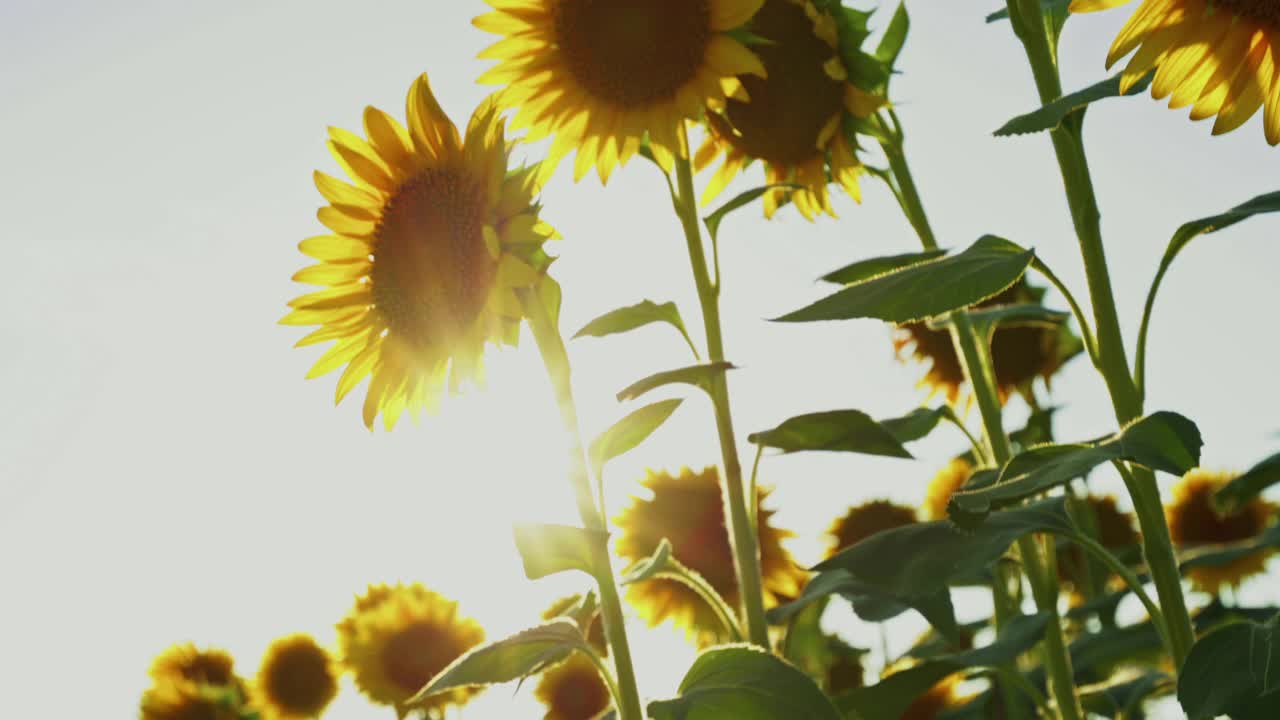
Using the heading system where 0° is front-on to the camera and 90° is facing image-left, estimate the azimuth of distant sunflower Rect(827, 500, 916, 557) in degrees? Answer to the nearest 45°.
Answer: approximately 0°

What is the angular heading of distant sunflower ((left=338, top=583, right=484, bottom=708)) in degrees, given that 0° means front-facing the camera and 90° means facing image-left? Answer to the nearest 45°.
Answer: approximately 0°

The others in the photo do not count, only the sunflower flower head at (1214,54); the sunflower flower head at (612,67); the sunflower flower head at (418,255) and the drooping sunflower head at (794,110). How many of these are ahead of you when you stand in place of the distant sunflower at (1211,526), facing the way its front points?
4

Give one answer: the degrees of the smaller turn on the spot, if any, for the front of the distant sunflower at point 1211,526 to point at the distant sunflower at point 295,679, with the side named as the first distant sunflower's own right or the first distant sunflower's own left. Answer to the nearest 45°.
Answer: approximately 90° to the first distant sunflower's own right

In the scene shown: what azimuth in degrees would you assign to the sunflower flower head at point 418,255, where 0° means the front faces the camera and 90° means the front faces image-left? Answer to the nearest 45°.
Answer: approximately 45°

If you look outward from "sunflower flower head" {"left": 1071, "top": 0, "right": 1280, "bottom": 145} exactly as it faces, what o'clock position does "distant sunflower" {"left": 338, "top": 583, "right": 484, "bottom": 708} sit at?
The distant sunflower is roughly at 4 o'clock from the sunflower flower head.

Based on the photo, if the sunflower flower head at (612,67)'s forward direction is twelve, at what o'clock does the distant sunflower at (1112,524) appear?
The distant sunflower is roughly at 7 o'clock from the sunflower flower head.

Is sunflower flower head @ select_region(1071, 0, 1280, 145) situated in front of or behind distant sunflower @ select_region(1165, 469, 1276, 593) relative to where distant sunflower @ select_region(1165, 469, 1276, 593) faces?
in front

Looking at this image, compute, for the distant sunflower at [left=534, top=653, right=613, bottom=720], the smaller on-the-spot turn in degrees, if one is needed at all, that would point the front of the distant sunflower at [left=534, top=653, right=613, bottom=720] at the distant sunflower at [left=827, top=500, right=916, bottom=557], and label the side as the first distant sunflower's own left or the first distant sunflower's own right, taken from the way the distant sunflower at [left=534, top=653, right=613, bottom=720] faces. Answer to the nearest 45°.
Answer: approximately 90° to the first distant sunflower's own left

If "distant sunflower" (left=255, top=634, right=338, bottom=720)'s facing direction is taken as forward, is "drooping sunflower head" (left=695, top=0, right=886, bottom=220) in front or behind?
in front
